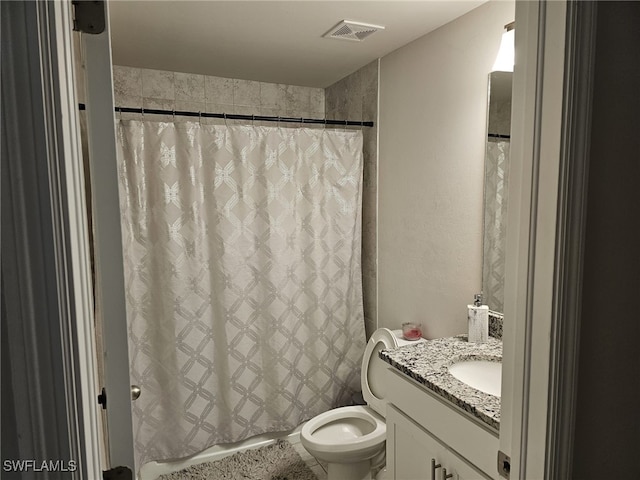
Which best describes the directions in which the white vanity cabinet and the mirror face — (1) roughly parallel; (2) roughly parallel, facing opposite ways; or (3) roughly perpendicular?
roughly parallel

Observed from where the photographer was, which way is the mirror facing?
facing the viewer and to the left of the viewer

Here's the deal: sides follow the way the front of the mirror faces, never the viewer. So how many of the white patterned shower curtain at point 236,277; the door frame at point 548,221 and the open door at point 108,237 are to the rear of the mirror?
0

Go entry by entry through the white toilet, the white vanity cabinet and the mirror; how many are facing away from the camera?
0

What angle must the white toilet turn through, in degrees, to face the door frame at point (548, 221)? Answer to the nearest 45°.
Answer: approximately 45° to its left

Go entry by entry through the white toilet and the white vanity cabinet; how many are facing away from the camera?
0

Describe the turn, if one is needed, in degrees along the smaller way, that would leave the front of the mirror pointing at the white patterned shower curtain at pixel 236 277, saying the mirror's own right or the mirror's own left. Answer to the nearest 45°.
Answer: approximately 45° to the mirror's own right

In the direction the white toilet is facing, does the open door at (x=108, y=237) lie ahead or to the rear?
ahead
